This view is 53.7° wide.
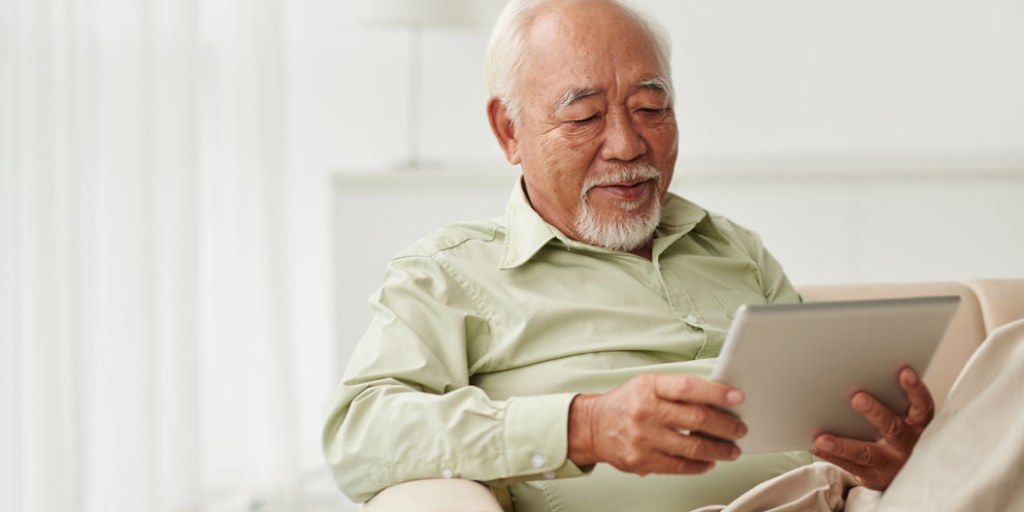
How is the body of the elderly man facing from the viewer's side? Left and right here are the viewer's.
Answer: facing the viewer and to the right of the viewer

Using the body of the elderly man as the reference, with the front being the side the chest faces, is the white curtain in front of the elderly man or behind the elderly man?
behind

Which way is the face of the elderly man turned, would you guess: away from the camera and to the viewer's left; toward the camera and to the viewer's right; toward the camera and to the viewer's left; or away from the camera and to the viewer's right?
toward the camera and to the viewer's right
